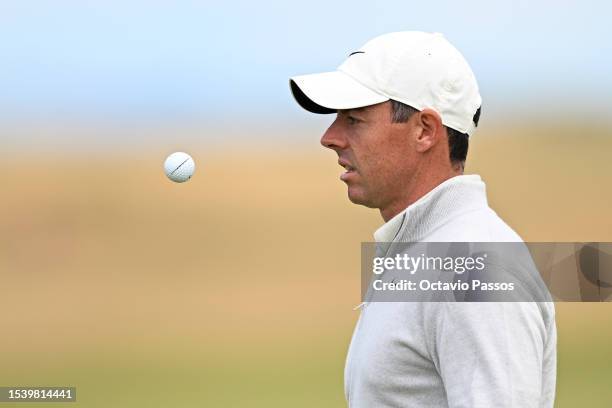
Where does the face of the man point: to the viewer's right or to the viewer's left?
to the viewer's left

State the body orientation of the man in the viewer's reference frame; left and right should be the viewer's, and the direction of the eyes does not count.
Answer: facing to the left of the viewer
